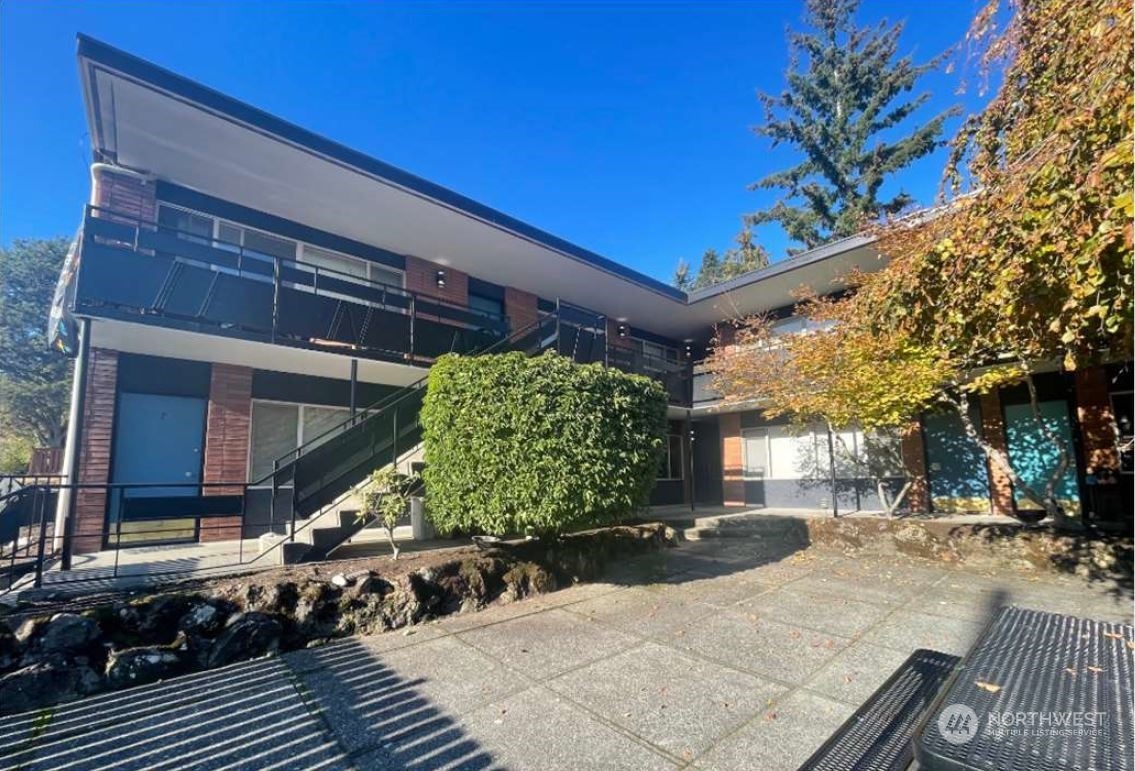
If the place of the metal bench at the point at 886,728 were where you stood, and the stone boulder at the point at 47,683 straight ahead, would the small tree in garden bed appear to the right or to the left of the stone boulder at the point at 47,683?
right

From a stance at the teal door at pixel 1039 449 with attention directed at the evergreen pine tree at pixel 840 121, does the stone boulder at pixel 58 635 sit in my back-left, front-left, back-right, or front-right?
back-left
